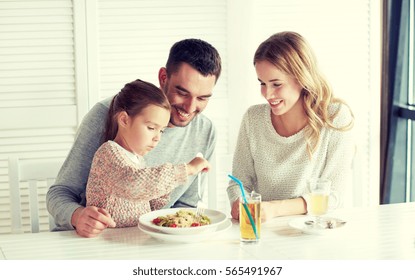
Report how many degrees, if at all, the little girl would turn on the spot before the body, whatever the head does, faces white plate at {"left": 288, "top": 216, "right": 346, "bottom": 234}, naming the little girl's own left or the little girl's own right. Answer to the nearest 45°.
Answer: approximately 45° to the little girl's own left

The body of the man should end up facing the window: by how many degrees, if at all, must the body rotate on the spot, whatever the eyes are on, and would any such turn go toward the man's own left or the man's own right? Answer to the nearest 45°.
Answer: approximately 90° to the man's own left

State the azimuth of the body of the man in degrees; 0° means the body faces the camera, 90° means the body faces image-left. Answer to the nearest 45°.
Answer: approximately 315°

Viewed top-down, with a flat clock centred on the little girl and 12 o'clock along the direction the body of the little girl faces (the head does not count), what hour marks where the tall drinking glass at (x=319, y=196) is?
The tall drinking glass is roughly at 11 o'clock from the little girl.
